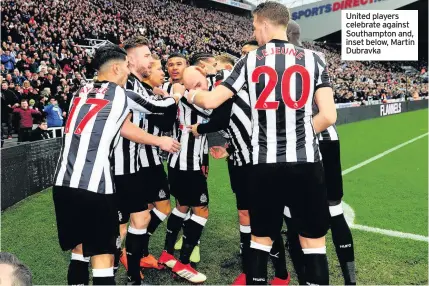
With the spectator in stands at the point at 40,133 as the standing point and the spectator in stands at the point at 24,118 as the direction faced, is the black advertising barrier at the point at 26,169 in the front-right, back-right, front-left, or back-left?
back-left

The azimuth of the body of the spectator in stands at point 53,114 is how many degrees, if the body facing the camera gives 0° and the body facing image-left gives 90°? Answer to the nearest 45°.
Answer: approximately 315°

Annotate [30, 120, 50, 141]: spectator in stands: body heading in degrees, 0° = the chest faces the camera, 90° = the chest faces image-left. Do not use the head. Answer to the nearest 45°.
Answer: approximately 315°

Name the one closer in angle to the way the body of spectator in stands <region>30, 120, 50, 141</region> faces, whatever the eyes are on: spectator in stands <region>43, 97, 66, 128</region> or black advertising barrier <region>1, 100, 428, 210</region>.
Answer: the black advertising barrier

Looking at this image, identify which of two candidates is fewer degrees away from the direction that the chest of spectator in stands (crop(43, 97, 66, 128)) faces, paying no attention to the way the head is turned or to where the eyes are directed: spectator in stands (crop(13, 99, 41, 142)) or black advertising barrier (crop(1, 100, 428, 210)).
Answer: the black advertising barrier

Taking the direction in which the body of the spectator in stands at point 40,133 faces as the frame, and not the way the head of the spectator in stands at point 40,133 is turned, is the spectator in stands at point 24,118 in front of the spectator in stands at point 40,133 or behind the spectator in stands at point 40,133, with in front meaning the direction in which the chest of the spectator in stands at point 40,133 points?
behind

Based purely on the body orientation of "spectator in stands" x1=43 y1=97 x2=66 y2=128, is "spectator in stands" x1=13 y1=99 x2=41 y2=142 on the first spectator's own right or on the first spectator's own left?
on the first spectator's own right

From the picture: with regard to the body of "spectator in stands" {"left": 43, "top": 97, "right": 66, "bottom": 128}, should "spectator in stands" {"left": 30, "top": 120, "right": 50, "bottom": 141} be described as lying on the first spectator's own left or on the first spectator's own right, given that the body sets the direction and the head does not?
on the first spectator's own right

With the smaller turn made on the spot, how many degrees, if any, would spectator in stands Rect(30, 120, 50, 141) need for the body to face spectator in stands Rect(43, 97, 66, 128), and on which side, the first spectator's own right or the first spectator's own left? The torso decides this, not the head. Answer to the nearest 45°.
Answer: approximately 135° to the first spectator's own left
